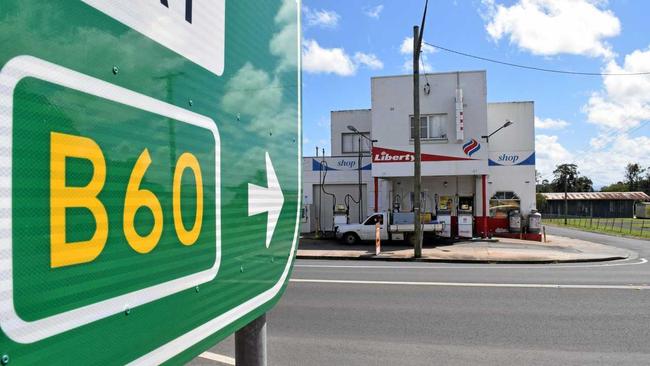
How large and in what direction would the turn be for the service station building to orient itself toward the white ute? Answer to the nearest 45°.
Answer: approximately 45° to its right

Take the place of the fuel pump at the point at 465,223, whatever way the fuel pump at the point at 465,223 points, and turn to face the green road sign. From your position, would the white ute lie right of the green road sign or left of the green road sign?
right

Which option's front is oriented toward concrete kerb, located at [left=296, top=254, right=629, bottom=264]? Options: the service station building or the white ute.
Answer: the service station building

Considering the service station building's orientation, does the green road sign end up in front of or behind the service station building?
in front

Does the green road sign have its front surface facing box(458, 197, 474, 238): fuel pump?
no

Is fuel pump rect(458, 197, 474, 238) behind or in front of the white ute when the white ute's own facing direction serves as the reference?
behind

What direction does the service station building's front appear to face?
toward the camera

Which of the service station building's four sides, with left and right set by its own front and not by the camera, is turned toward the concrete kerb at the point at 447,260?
front

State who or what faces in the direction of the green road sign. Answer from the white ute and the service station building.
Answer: the service station building

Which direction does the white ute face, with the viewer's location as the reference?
facing to the left of the viewer

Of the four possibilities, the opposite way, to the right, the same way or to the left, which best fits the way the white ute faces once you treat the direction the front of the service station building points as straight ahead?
to the right

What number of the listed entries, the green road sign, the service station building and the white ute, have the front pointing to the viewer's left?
1

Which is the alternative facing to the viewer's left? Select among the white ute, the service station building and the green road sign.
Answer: the white ute

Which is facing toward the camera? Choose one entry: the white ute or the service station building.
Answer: the service station building

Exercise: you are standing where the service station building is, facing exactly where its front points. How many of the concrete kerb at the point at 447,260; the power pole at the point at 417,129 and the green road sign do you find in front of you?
3

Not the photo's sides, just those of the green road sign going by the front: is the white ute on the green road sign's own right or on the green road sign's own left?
on the green road sign's own left
